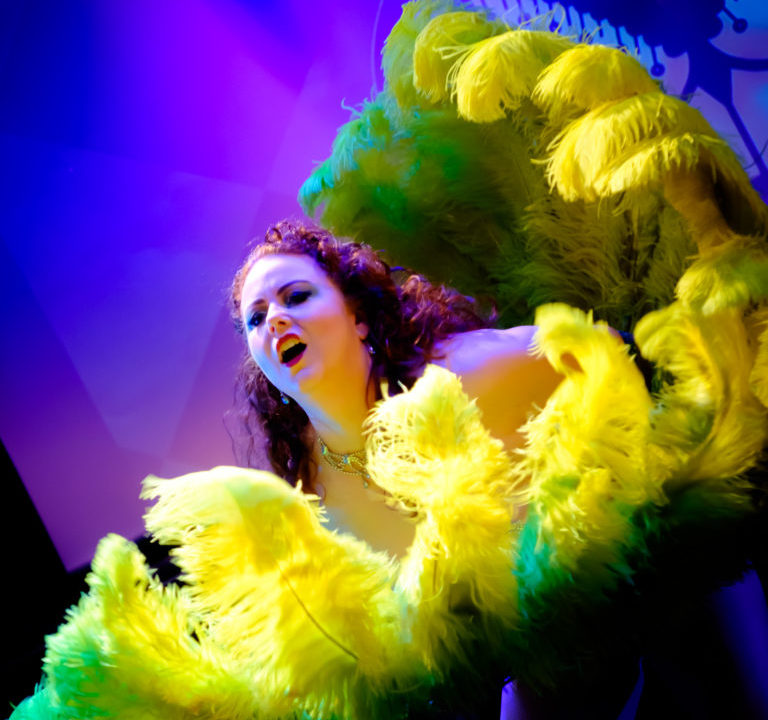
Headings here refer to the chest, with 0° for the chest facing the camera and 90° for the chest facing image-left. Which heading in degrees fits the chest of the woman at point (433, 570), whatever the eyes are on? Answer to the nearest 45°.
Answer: approximately 45°

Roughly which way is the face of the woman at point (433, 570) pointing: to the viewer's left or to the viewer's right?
to the viewer's left
